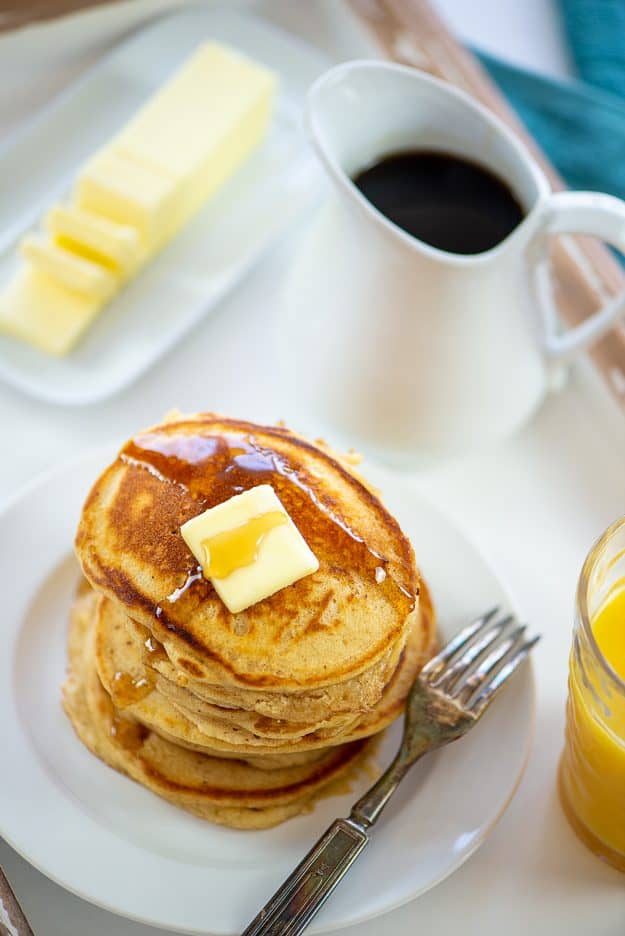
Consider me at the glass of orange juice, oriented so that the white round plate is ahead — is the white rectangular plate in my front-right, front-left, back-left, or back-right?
front-right

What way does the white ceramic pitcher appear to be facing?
to the viewer's left
